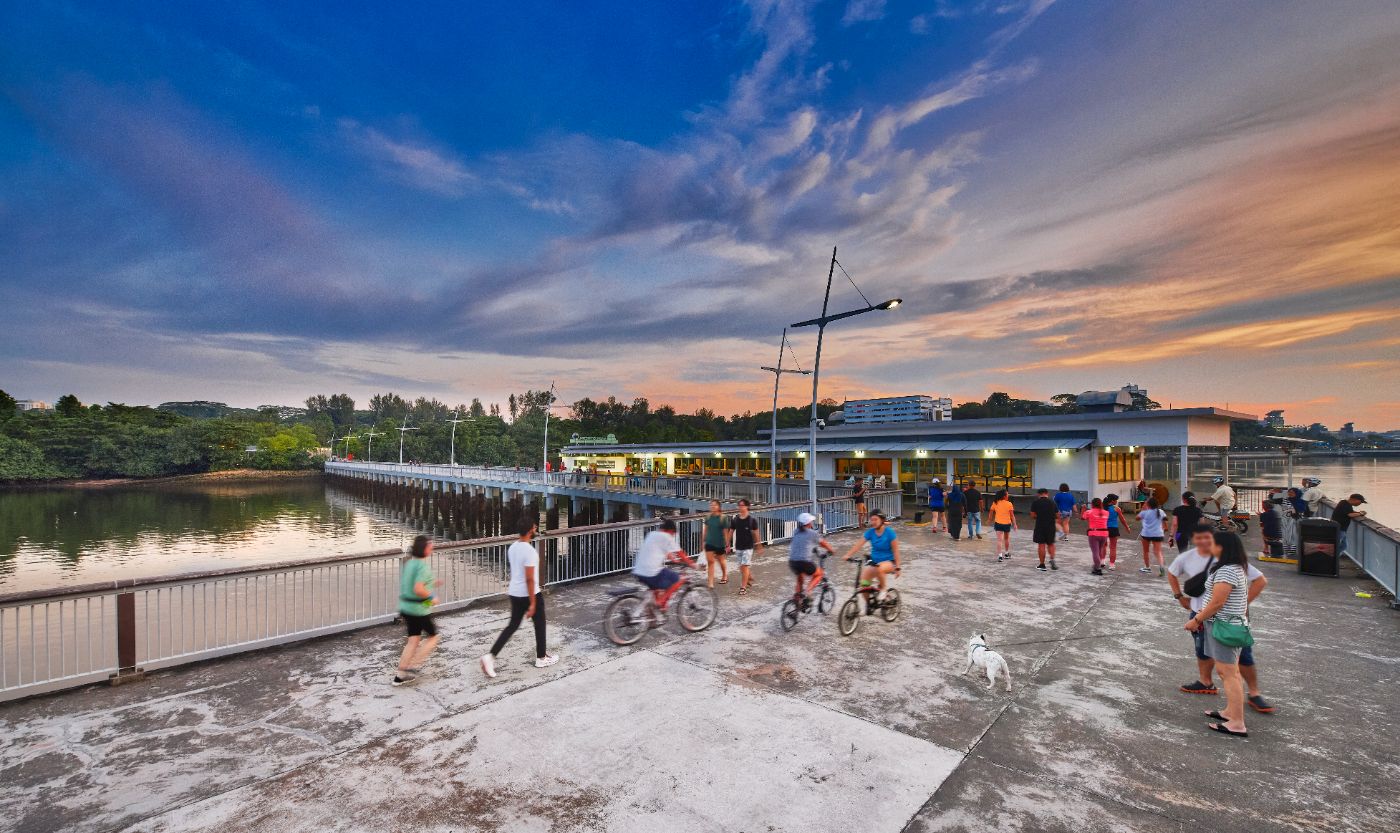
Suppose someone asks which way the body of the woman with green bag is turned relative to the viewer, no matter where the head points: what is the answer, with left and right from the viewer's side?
facing to the left of the viewer

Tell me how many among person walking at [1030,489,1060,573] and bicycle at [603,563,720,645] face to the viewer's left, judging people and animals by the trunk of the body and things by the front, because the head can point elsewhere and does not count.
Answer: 0

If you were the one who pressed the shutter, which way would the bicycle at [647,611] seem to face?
facing away from the viewer and to the right of the viewer

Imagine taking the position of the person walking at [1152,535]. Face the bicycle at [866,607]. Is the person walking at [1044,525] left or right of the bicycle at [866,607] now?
right

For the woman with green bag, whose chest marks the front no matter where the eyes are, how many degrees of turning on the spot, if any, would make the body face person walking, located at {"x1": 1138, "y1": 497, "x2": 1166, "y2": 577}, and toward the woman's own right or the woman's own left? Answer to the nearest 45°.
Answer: approximately 90° to the woman's own right

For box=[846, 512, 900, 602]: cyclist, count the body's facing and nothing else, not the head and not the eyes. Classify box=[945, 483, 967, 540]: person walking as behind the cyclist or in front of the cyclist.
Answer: behind

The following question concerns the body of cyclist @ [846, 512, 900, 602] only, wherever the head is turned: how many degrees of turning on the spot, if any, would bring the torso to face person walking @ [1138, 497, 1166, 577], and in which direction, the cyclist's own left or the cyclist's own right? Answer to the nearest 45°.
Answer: approximately 180°

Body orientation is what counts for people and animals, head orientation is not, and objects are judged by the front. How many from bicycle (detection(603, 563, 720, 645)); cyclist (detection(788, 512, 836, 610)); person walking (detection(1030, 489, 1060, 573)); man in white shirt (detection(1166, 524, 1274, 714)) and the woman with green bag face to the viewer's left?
1

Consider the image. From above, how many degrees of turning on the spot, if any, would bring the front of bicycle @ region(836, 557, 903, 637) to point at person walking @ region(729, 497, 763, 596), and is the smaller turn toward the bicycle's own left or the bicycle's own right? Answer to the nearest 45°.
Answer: approximately 90° to the bicycle's own right

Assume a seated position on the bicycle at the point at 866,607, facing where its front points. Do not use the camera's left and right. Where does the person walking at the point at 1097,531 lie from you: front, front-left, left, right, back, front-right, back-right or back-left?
back
